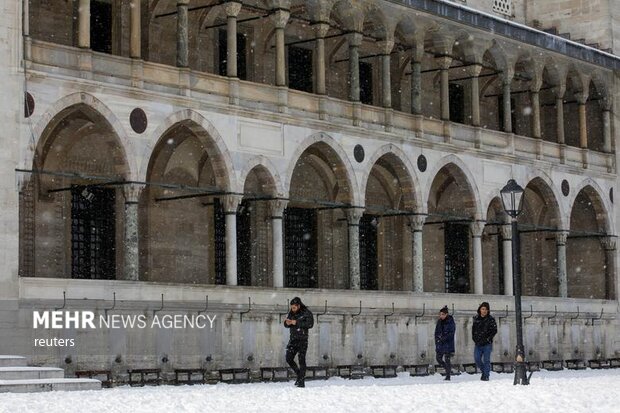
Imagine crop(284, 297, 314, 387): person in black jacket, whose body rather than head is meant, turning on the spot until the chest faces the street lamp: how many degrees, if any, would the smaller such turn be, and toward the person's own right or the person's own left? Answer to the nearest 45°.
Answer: approximately 135° to the person's own left

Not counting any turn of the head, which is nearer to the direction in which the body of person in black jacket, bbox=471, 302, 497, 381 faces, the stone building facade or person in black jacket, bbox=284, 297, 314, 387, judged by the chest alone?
the person in black jacket

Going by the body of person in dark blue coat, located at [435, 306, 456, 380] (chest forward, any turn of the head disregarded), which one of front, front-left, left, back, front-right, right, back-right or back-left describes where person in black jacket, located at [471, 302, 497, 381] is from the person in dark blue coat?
left

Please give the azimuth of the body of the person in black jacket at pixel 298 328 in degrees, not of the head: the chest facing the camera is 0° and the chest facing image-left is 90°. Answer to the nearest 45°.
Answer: approximately 45°

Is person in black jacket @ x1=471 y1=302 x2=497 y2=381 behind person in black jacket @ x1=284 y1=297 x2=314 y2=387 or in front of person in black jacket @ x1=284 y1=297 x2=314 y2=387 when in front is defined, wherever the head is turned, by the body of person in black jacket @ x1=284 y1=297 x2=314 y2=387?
behind
